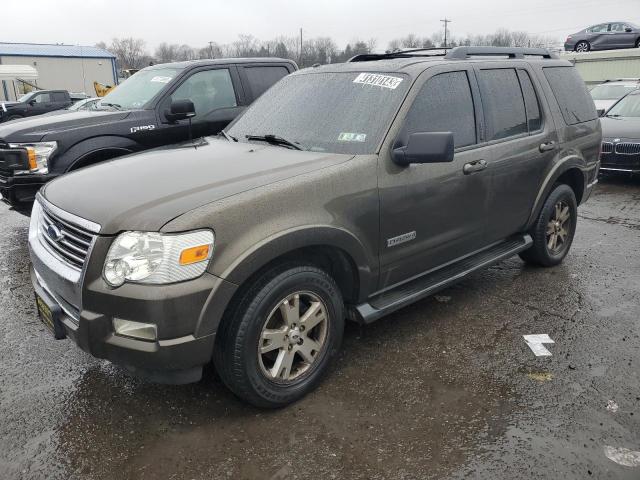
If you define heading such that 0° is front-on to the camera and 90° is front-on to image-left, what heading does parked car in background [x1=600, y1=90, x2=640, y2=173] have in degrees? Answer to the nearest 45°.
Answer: approximately 45°

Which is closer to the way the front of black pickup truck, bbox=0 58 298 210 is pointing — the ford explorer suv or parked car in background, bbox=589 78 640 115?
the ford explorer suv

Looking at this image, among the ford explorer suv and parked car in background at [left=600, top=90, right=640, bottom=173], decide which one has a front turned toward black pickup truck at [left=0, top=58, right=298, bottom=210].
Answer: the parked car in background

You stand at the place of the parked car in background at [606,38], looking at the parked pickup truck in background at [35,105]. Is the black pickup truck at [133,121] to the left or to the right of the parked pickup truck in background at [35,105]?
left

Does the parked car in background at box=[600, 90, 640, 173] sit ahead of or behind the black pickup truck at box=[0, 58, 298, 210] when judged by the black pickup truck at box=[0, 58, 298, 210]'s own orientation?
behind

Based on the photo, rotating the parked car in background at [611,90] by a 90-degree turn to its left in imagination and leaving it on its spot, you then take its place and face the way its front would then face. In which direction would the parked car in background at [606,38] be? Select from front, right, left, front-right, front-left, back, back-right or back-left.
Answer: back-left

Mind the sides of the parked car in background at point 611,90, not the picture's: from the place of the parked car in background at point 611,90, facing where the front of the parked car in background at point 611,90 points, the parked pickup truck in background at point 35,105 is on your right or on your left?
on your right

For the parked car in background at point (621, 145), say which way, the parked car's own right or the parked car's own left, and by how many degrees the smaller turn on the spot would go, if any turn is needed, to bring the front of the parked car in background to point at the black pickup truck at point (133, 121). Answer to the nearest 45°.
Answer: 0° — it already faces it

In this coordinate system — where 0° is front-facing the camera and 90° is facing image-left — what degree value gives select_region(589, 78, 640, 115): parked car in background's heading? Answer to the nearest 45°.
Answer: approximately 45°
